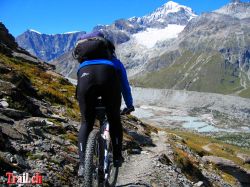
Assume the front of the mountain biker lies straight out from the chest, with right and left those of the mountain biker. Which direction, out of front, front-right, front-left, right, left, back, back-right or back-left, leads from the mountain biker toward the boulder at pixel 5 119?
front-left

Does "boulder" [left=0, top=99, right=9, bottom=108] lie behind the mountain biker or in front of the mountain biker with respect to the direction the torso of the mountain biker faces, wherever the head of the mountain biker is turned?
in front

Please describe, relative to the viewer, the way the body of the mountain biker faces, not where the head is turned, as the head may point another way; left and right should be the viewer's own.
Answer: facing away from the viewer

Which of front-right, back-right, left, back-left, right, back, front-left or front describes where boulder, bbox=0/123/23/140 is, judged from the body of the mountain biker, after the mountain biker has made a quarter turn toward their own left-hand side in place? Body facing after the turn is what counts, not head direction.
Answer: front-right
